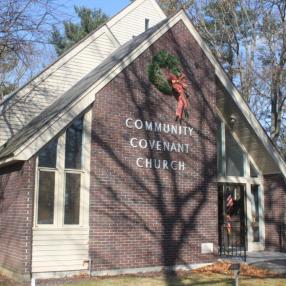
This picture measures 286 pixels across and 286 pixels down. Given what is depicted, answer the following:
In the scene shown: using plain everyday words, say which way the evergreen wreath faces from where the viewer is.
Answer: facing the viewer and to the right of the viewer
